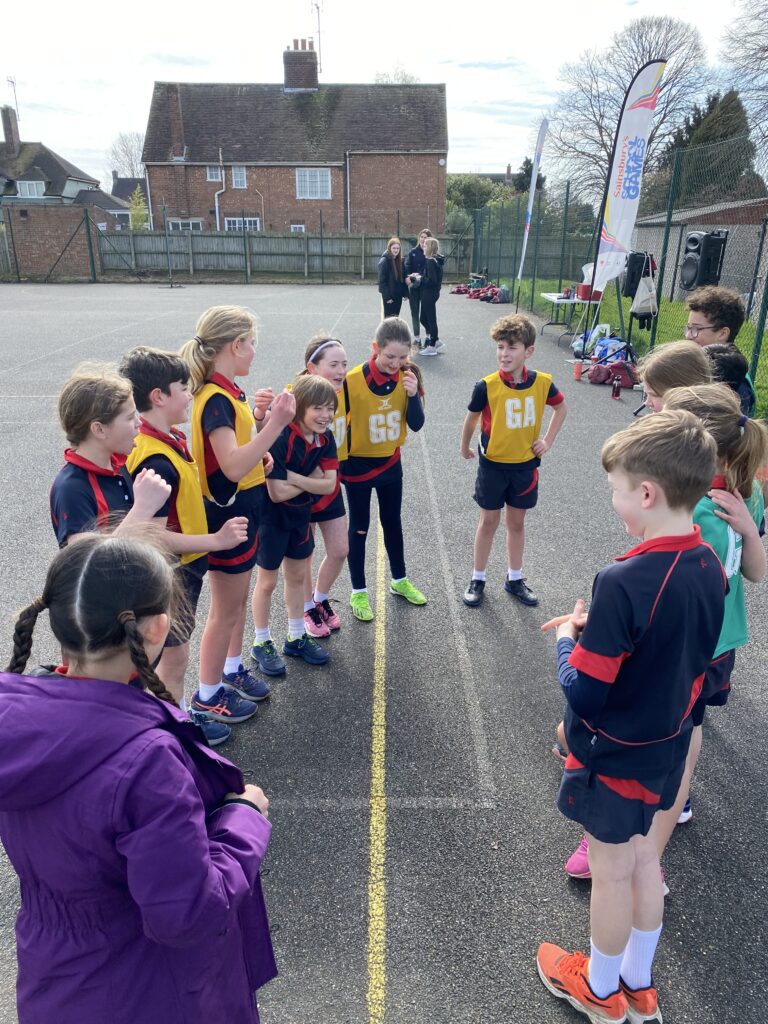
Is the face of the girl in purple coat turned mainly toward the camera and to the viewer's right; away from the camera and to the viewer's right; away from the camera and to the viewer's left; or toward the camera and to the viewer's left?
away from the camera and to the viewer's right

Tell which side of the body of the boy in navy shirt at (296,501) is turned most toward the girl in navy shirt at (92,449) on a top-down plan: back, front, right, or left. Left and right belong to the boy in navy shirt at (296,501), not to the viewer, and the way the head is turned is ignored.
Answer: right

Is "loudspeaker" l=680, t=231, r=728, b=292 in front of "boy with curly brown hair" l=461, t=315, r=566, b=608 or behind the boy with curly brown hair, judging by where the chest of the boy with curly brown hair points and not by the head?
behind

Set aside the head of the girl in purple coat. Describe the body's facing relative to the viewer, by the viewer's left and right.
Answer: facing away from the viewer and to the right of the viewer

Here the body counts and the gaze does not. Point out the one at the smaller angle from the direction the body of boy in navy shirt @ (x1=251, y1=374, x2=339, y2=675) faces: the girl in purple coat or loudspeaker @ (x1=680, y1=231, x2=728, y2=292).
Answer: the girl in purple coat

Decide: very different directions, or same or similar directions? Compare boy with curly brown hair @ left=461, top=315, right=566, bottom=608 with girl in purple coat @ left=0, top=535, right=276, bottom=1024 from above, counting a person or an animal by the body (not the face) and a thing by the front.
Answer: very different directions

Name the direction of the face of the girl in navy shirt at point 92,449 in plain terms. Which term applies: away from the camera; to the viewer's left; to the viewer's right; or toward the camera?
to the viewer's right

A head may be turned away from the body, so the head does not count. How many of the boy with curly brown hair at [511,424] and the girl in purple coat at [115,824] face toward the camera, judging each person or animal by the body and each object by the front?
1

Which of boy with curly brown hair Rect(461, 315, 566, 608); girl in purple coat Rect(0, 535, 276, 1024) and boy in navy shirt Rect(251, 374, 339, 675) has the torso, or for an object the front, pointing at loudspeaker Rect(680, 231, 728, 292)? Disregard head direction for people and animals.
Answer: the girl in purple coat

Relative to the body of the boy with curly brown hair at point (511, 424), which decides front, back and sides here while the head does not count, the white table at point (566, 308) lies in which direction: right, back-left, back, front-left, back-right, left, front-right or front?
back

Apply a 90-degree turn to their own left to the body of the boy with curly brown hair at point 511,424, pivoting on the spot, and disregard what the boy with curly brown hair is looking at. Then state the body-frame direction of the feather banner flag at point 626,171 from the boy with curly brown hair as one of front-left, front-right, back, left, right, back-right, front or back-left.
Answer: left

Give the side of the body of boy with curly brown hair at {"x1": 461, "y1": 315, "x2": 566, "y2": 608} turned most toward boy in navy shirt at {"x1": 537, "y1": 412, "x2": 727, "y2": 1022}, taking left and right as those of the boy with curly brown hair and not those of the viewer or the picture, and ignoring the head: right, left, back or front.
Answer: front

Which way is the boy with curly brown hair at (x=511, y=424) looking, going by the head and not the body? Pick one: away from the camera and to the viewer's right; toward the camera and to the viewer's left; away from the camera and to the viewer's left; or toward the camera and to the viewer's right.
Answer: toward the camera and to the viewer's left

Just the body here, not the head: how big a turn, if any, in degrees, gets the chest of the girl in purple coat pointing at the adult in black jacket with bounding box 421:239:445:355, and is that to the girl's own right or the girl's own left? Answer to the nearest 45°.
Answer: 0° — they already face them

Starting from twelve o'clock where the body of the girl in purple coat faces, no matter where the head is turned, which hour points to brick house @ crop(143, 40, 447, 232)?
The brick house is roughly at 11 o'clock from the girl in purple coat.

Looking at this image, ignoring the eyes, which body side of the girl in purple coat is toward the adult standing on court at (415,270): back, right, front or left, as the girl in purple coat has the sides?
front

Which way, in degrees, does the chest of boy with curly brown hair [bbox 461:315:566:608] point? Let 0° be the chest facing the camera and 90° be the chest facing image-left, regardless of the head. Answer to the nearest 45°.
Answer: approximately 0°
